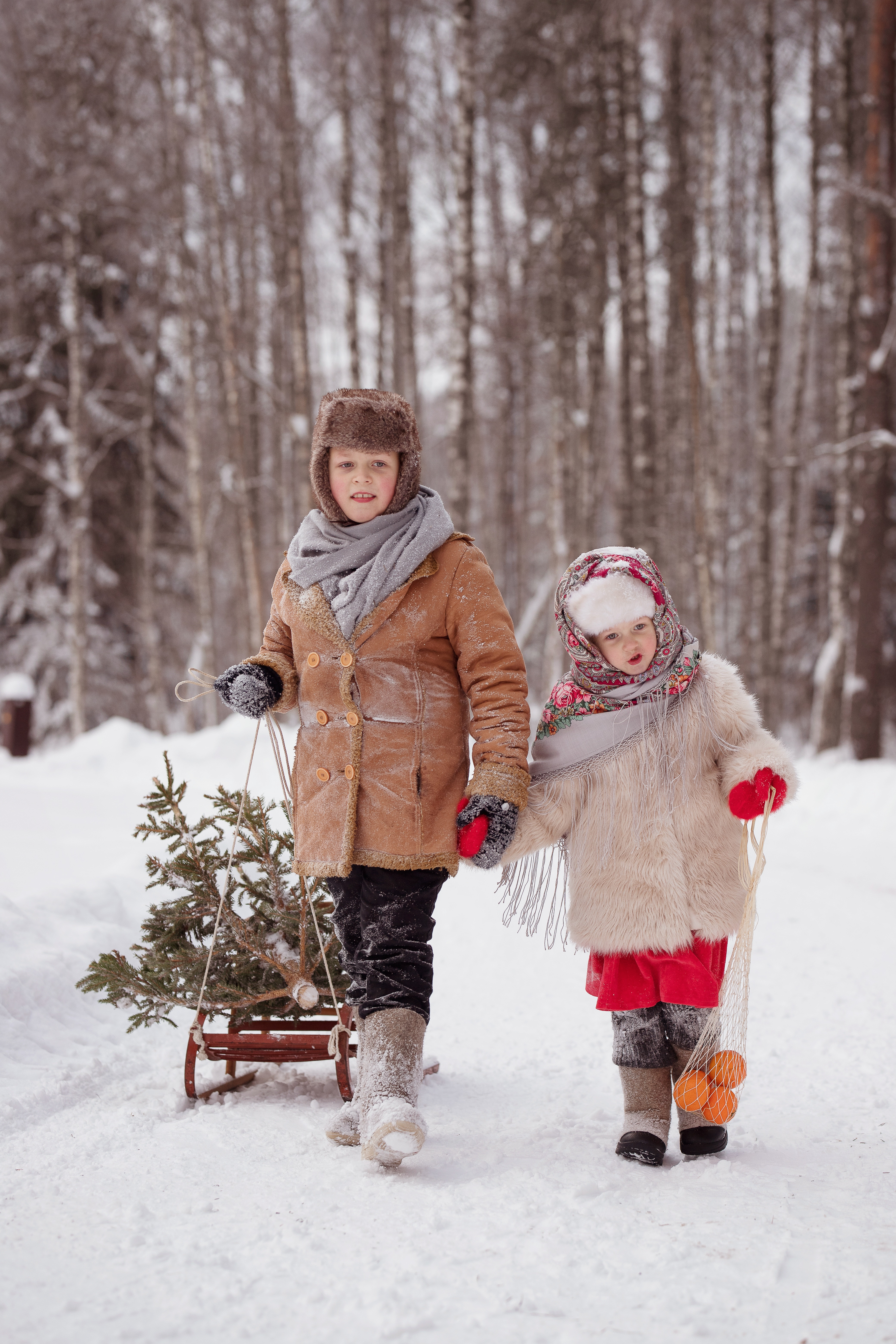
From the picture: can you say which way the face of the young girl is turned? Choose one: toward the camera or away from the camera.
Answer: toward the camera

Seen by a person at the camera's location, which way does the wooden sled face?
facing the viewer

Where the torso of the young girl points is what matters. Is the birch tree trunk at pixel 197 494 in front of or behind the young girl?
behind

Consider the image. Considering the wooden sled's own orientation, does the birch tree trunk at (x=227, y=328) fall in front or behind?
behind

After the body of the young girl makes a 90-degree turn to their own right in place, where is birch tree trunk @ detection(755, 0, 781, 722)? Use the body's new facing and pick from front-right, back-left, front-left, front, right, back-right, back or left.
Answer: right

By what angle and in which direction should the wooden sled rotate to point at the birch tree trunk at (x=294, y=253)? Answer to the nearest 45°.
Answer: approximately 180°

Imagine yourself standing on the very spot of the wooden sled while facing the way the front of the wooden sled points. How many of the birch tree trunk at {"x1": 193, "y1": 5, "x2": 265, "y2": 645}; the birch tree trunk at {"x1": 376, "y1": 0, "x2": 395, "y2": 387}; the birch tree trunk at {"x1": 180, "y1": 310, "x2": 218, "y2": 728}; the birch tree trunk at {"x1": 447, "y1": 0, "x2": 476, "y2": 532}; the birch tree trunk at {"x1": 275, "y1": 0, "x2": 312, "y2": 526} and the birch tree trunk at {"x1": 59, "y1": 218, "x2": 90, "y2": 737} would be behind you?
6

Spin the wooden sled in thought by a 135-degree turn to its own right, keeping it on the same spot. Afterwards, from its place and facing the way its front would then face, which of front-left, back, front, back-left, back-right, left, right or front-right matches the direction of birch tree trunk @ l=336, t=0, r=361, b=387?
front-right

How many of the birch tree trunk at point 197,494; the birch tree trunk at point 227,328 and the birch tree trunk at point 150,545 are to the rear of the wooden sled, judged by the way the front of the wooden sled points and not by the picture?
3

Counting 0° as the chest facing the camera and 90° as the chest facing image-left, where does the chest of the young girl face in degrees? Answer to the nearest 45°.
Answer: approximately 0°
